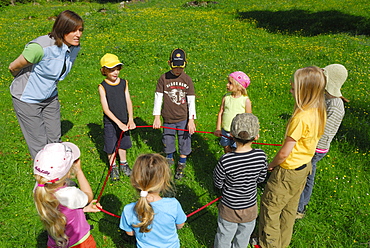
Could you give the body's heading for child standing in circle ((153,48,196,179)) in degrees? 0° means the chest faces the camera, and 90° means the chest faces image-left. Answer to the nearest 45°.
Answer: approximately 0°

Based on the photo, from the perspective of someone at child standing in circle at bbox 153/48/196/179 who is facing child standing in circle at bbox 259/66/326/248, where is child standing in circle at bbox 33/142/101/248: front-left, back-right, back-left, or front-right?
front-right

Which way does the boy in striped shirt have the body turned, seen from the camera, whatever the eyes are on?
away from the camera

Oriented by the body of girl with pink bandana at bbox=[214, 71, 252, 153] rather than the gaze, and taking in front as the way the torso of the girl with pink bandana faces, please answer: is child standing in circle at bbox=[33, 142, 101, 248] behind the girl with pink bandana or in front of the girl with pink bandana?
in front

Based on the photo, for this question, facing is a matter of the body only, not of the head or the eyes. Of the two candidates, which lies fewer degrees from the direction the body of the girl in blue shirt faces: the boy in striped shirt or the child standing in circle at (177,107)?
the child standing in circle

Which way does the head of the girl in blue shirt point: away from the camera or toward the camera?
away from the camera

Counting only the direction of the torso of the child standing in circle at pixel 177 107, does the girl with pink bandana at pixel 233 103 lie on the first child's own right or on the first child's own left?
on the first child's own left

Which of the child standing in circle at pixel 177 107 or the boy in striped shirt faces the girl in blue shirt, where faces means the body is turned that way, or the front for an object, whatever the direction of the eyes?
the child standing in circle

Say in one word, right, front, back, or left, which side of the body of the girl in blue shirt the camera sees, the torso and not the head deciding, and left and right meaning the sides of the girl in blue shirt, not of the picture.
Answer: back

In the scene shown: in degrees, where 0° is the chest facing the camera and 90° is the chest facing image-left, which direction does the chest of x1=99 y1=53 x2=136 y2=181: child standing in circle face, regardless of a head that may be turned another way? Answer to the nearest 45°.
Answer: approximately 315°

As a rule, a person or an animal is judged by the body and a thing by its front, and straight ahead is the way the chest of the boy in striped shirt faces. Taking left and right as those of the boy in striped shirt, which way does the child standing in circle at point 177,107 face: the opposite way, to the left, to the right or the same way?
the opposite way

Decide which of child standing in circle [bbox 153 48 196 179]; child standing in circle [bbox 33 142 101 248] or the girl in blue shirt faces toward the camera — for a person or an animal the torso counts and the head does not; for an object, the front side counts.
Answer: child standing in circle [bbox 153 48 196 179]

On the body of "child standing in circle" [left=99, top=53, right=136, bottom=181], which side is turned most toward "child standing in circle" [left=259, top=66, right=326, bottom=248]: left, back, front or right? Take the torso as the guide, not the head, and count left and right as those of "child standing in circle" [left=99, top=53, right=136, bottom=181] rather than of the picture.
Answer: front

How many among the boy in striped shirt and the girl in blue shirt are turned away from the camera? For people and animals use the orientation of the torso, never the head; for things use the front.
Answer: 2

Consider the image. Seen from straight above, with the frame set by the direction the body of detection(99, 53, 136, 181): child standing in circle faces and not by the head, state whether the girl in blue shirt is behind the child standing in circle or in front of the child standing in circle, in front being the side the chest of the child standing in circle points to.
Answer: in front

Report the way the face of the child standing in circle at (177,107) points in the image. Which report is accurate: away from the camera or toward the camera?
toward the camera

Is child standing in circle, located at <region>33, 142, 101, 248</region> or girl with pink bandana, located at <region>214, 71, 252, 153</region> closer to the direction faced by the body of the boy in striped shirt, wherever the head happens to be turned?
the girl with pink bandana

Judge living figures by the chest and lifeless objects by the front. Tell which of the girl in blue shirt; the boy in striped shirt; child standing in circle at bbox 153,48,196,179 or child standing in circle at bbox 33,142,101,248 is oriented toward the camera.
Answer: child standing in circle at bbox 153,48,196,179
